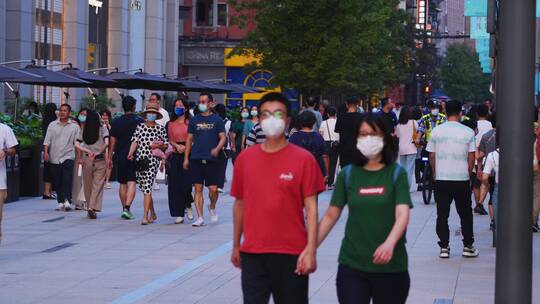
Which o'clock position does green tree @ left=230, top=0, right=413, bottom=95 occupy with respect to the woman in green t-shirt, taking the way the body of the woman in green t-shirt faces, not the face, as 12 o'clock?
The green tree is roughly at 6 o'clock from the woman in green t-shirt.
